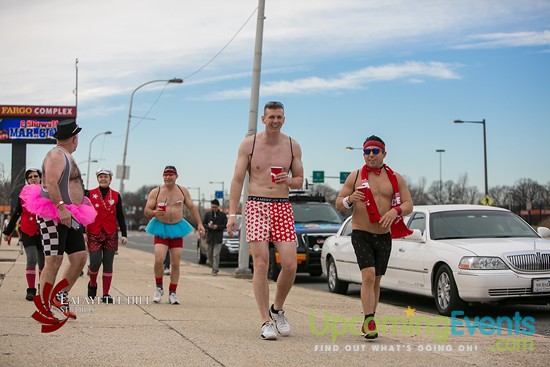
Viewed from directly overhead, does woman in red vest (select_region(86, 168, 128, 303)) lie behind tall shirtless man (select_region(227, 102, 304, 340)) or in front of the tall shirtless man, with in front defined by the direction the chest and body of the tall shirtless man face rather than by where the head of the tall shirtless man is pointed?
behind

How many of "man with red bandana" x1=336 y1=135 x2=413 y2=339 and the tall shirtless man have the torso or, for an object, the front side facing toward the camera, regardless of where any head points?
2

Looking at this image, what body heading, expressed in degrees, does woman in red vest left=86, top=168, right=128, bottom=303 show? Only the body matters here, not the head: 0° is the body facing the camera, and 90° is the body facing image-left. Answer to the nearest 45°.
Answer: approximately 0°

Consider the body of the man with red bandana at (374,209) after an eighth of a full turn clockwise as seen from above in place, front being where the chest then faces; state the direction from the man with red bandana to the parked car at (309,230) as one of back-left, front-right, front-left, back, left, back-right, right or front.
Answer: back-right

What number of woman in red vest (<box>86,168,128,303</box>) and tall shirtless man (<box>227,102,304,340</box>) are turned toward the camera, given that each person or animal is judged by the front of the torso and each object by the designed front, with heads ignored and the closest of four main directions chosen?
2

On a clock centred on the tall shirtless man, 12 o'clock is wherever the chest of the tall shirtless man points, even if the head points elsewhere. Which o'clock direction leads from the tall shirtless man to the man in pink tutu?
The man in pink tutu is roughly at 3 o'clock from the tall shirtless man.

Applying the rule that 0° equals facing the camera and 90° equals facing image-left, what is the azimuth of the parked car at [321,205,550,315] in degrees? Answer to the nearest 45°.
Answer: approximately 315°
